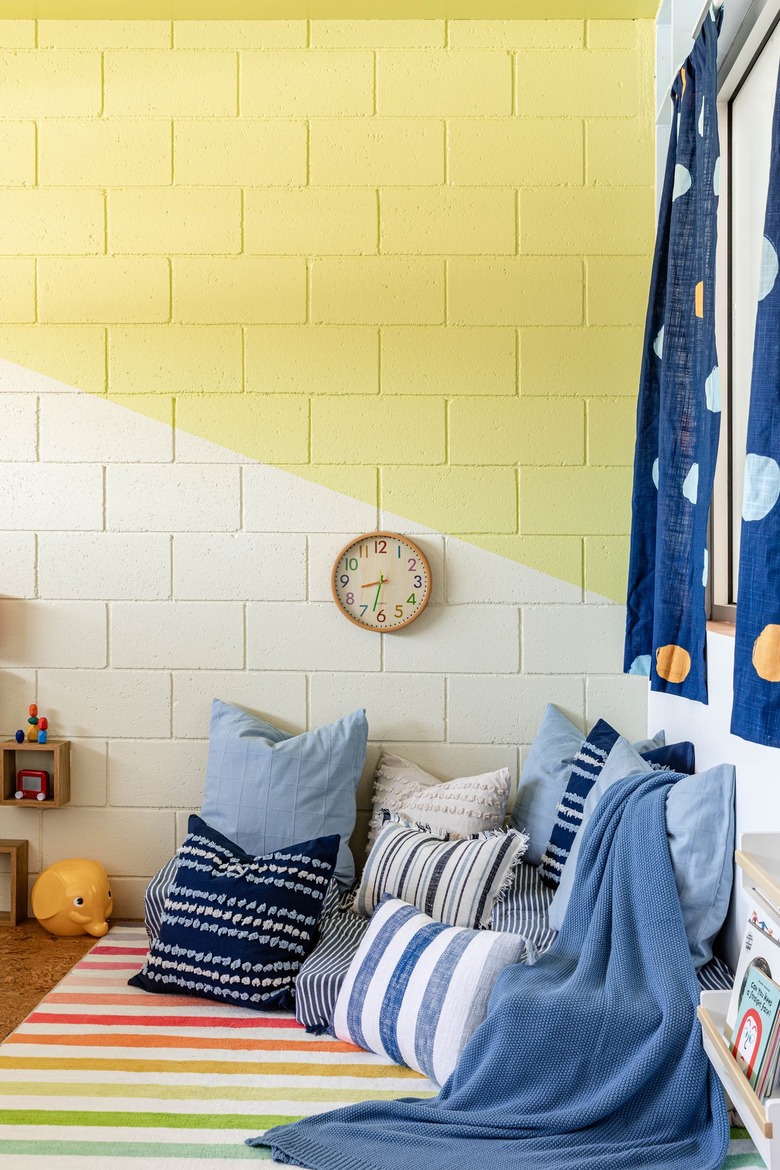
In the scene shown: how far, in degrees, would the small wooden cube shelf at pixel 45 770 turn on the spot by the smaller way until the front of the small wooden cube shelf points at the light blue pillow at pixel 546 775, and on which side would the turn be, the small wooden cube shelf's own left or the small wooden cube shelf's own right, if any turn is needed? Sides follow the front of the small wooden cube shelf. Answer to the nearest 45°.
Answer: approximately 45° to the small wooden cube shelf's own left

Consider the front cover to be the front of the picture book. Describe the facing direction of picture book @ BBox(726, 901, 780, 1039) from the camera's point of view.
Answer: facing the viewer and to the left of the viewer

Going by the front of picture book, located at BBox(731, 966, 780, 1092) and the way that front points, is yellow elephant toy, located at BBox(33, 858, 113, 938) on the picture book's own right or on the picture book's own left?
on the picture book's own right

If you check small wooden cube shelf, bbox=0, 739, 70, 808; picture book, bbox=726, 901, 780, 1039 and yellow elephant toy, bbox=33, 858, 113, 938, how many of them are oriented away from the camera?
0

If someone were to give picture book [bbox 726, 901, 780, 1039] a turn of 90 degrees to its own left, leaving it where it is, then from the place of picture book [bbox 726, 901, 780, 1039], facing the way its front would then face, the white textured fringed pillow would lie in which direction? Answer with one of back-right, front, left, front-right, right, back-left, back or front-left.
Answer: back

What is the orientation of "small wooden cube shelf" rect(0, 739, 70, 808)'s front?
toward the camera

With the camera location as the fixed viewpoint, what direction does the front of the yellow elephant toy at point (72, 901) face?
facing the viewer and to the right of the viewer

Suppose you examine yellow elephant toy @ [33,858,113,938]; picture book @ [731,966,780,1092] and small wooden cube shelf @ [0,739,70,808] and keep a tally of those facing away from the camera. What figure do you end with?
0

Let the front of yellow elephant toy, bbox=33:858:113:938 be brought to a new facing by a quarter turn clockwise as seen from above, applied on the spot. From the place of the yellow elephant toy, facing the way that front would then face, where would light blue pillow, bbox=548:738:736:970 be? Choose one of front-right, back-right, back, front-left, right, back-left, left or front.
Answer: left

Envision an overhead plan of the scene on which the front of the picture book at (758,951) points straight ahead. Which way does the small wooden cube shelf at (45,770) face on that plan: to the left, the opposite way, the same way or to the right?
to the left

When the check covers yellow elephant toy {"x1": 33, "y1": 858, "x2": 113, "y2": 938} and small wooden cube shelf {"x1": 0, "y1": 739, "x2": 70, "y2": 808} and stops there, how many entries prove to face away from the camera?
0

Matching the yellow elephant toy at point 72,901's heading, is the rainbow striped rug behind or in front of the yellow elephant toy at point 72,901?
in front
